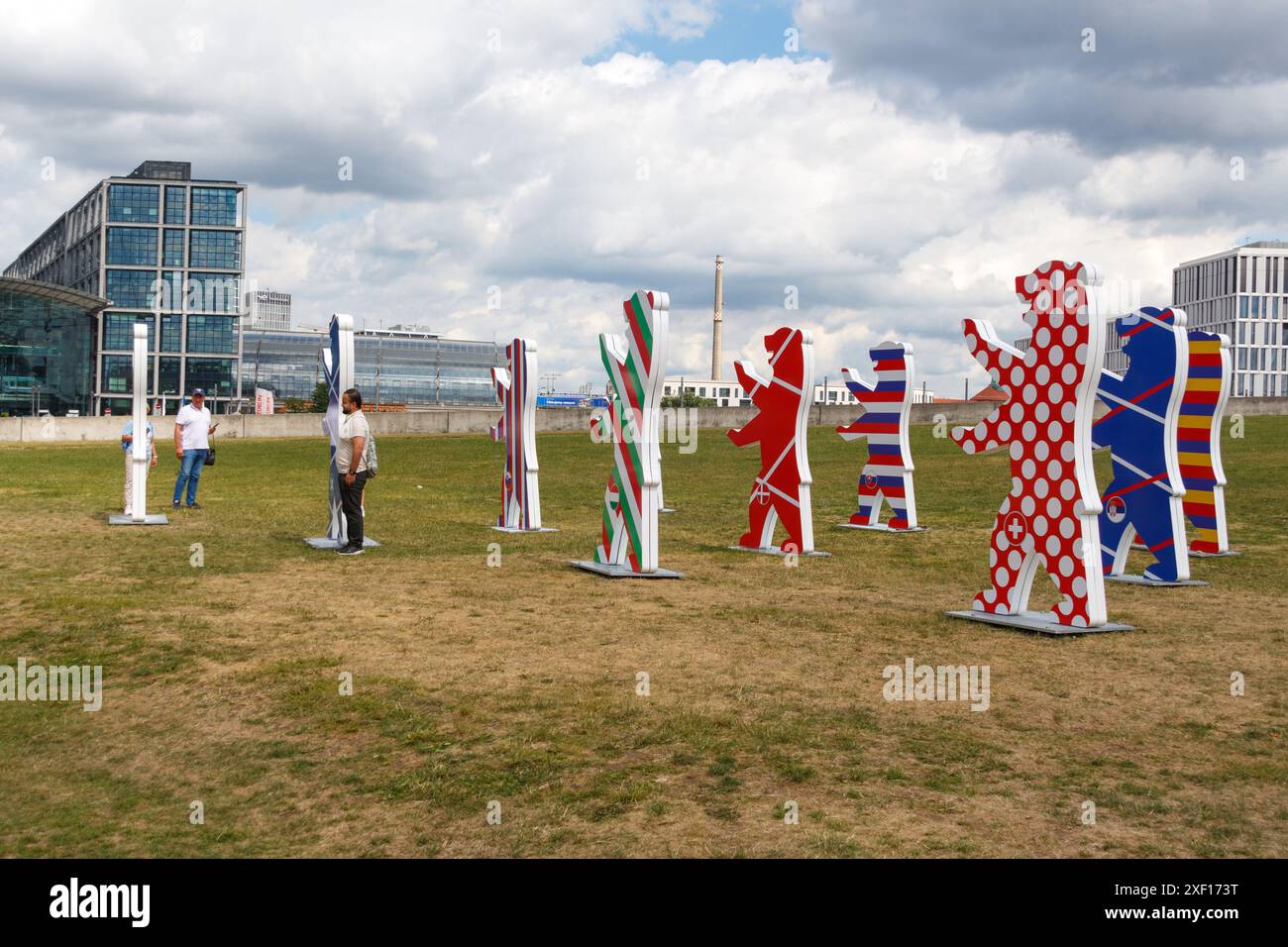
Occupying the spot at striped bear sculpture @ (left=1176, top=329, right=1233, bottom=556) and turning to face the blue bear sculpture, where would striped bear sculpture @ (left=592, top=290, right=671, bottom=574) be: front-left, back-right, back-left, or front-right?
front-right

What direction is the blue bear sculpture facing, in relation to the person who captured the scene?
facing away from the viewer and to the left of the viewer

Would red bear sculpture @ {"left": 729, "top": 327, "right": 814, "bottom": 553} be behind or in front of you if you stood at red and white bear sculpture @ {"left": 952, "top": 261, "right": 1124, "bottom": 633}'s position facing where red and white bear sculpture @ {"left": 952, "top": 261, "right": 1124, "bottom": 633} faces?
in front

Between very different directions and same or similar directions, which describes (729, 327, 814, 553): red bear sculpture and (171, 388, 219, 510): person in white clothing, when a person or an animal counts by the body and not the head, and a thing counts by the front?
very different directions

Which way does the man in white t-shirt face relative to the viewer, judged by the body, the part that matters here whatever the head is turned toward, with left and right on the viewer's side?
facing to the left of the viewer

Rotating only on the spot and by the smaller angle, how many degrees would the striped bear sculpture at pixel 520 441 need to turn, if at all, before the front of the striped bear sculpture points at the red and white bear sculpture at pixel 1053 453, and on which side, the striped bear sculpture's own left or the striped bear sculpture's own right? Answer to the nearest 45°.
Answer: approximately 180°

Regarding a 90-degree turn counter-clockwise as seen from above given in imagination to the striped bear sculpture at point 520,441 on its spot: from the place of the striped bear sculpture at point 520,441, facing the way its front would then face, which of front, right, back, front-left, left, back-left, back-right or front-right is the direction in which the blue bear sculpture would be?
left

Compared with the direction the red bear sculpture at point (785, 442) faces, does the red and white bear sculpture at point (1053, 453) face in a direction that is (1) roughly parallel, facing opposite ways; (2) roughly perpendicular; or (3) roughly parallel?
roughly parallel

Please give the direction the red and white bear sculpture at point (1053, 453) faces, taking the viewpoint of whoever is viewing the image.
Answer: facing away from the viewer and to the left of the viewer

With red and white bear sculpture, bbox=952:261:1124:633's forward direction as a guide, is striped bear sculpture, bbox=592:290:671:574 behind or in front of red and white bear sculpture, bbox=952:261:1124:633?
in front

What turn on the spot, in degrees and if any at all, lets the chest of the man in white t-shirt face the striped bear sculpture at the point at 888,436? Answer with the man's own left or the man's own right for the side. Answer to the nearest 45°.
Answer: approximately 180°

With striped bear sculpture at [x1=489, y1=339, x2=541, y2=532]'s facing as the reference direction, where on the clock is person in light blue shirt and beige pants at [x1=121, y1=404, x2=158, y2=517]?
The person in light blue shirt and beige pants is roughly at 11 o'clock from the striped bear sculpture.

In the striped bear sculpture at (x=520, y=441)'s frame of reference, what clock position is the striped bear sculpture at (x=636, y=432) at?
the striped bear sculpture at (x=636, y=432) is roughly at 7 o'clock from the striped bear sculpture at (x=520, y=441).

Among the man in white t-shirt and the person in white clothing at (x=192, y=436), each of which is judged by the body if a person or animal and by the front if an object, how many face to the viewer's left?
1

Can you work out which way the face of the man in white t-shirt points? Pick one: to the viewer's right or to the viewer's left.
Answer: to the viewer's left

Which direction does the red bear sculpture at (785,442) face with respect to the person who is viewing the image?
facing away from the viewer and to the left of the viewer
